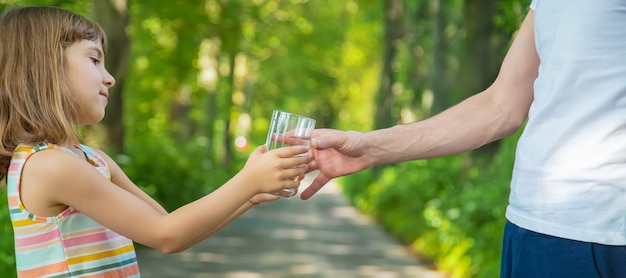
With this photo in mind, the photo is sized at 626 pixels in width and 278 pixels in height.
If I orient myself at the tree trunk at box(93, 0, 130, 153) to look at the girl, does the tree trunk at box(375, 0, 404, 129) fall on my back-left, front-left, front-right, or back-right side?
back-left

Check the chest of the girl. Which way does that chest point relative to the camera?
to the viewer's right

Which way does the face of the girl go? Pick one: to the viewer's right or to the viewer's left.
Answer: to the viewer's right
